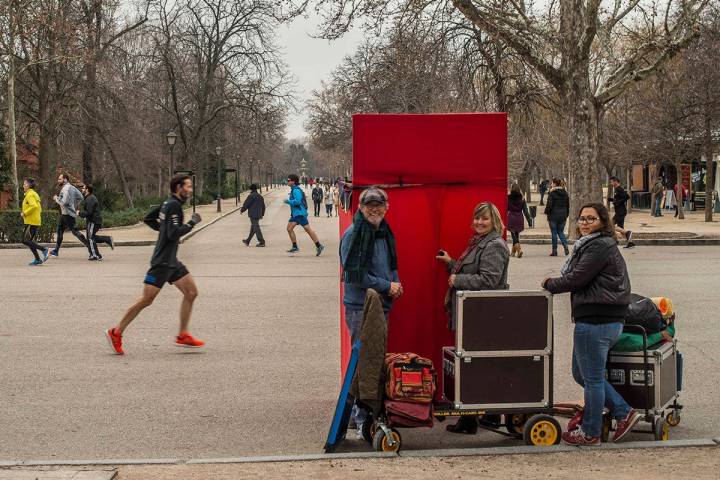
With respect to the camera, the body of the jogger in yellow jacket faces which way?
to the viewer's left

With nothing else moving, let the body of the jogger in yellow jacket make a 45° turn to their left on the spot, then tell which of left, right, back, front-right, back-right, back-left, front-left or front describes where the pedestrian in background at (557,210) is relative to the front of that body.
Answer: back-left

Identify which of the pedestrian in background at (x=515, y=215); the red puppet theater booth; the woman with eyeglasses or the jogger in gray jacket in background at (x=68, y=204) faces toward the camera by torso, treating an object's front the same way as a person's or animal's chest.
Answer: the red puppet theater booth

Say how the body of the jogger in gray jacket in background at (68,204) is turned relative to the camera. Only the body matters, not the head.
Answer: to the viewer's left

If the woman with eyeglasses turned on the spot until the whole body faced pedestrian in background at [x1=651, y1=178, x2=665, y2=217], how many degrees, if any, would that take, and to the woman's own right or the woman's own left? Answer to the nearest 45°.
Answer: approximately 90° to the woman's own right

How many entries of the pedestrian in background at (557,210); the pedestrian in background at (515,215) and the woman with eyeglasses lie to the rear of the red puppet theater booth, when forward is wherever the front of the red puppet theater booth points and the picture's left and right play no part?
2

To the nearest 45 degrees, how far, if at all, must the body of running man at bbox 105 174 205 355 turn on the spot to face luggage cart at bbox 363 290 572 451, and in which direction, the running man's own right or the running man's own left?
approximately 45° to the running man's own right

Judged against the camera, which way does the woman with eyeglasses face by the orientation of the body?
to the viewer's left

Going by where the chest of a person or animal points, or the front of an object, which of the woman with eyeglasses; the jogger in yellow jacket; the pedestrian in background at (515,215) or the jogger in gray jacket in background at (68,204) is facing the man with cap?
the woman with eyeglasses
